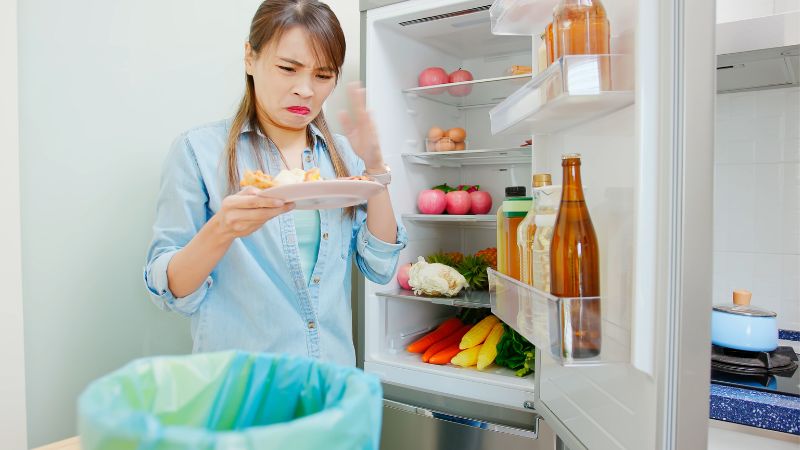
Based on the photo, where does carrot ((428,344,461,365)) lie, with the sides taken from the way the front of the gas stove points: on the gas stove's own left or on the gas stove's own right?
on the gas stove's own right

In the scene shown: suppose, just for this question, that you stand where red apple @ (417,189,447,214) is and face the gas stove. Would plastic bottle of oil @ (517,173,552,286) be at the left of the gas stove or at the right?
right

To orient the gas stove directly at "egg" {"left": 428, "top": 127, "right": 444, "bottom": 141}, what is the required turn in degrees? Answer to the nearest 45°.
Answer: approximately 45° to its right

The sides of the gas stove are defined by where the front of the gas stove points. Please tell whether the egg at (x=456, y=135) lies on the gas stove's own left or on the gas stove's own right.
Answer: on the gas stove's own right

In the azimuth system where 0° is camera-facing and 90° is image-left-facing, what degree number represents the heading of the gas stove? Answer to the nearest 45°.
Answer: approximately 45°

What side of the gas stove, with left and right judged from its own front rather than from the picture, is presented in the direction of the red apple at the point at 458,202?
right

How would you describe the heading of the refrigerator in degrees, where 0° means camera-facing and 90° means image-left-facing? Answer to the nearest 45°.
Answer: approximately 45°

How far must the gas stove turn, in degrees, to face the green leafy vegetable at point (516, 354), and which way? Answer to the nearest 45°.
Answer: approximately 45° to its right

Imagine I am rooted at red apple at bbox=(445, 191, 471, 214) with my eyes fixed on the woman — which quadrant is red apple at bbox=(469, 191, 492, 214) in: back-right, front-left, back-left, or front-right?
back-left

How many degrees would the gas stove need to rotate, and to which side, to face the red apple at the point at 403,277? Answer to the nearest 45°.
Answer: approximately 45° to its right

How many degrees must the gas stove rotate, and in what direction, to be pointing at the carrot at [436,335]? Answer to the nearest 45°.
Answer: approximately 45° to its right
